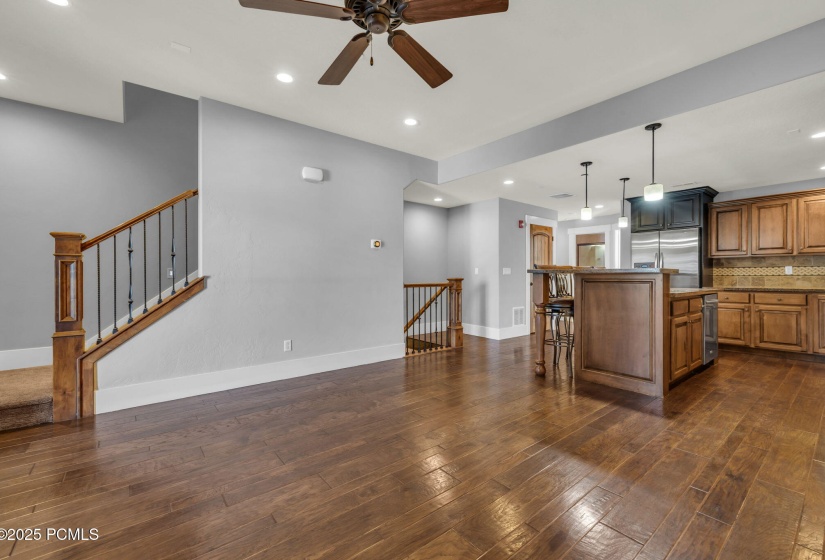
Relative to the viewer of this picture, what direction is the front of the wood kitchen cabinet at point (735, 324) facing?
facing the viewer

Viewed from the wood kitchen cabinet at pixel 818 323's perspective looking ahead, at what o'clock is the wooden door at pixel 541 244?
The wooden door is roughly at 3 o'clock from the wood kitchen cabinet.

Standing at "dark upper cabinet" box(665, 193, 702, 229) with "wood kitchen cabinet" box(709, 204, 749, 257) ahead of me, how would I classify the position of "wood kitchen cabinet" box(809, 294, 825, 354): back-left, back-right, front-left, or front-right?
front-right

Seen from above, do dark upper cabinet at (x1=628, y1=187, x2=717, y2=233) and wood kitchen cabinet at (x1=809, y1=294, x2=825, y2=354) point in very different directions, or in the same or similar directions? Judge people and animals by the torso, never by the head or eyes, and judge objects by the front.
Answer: same or similar directions

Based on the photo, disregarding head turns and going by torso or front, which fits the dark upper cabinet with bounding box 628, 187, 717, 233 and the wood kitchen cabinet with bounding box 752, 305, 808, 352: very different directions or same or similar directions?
same or similar directions

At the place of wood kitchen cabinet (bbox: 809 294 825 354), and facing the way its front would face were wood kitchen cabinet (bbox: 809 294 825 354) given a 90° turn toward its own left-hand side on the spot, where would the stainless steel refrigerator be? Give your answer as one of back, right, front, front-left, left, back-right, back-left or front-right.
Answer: back

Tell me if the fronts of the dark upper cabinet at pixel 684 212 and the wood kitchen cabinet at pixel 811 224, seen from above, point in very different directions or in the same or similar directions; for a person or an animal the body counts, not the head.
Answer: same or similar directions

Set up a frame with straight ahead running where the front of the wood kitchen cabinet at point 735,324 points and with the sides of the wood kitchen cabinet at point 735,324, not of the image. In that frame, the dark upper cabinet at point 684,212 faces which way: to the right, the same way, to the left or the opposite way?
the same way

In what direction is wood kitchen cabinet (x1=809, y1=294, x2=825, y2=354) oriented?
toward the camera

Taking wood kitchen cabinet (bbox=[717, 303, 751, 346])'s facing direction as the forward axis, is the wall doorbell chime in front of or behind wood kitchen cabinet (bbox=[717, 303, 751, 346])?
in front

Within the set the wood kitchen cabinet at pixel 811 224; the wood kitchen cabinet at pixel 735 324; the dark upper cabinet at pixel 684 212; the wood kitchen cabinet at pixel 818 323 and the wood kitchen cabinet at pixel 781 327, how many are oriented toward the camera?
5

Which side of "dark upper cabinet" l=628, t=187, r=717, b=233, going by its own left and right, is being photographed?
front

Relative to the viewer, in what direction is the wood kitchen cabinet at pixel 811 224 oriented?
toward the camera

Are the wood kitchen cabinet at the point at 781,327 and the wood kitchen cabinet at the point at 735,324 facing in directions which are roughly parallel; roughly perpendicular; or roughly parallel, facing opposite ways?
roughly parallel
